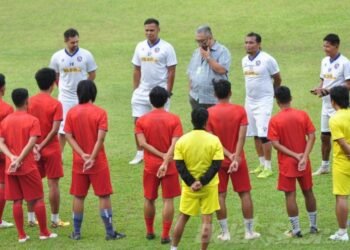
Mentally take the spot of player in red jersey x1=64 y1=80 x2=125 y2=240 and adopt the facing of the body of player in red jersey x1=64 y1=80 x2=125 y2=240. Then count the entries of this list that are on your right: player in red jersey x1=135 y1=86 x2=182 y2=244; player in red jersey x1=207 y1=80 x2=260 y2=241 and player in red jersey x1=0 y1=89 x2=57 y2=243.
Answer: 2

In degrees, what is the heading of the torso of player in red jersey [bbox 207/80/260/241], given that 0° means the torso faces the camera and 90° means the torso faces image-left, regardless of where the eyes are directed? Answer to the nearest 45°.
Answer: approximately 180°

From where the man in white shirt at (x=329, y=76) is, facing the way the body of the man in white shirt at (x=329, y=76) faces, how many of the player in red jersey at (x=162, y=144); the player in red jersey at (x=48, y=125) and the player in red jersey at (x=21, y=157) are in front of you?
3

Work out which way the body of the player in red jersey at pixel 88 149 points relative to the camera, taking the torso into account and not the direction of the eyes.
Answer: away from the camera

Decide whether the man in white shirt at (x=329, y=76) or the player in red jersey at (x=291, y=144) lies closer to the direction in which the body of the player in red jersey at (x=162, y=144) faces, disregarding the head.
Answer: the man in white shirt

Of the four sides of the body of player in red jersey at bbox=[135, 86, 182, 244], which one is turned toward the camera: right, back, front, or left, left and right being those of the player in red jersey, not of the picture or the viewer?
back

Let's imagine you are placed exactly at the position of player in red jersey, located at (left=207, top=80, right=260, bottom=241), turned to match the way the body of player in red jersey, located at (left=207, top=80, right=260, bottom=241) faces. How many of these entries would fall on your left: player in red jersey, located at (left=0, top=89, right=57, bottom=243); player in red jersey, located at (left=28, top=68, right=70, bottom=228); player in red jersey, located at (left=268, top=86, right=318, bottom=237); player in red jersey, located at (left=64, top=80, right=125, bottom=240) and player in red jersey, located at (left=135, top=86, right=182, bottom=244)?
4

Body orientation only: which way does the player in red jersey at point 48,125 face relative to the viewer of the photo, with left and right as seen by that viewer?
facing away from the viewer and to the right of the viewer

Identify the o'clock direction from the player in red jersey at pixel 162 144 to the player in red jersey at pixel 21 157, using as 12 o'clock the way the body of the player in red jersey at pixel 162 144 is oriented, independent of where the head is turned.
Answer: the player in red jersey at pixel 21 157 is roughly at 9 o'clock from the player in red jersey at pixel 162 144.

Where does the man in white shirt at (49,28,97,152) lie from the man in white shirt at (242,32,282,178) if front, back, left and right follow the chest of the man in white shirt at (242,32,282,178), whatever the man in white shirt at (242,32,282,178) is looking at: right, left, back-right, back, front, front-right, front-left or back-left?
front-right

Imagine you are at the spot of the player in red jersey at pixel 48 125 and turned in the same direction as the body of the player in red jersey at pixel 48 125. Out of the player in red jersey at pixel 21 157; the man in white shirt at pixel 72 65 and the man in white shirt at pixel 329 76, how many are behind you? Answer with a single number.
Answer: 1

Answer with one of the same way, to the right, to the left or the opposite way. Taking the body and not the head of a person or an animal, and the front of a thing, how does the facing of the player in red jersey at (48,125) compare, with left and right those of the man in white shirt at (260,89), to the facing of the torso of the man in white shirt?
the opposite way

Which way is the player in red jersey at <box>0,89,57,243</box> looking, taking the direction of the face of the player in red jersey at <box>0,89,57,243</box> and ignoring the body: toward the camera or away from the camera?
away from the camera

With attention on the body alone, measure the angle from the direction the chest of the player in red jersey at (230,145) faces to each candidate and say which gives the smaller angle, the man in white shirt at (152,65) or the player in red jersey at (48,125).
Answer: the man in white shirt
